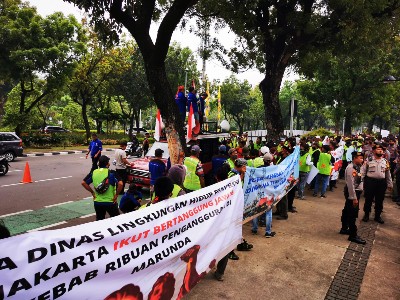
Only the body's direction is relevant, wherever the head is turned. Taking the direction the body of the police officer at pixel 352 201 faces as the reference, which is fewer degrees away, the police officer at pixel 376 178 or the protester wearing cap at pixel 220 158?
the police officer

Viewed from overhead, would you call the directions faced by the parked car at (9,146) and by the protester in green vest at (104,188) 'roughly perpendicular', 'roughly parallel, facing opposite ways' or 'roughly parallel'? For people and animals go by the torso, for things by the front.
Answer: roughly perpendicular

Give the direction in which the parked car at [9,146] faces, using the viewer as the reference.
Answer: facing to the left of the viewer

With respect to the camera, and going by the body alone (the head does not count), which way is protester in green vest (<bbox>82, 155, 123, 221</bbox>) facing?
away from the camera

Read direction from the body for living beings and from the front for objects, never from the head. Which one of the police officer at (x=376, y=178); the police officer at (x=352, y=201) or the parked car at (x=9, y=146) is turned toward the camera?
the police officer at (x=376, y=178)

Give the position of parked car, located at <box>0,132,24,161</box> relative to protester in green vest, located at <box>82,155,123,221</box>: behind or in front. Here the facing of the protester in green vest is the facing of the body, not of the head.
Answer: in front

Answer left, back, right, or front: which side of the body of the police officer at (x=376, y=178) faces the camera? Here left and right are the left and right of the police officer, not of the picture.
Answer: front
